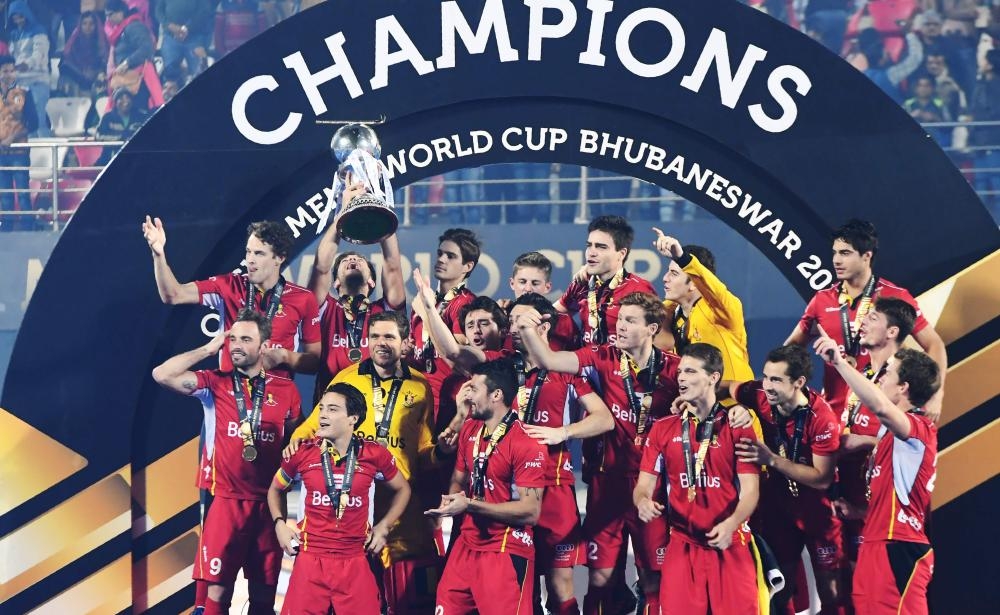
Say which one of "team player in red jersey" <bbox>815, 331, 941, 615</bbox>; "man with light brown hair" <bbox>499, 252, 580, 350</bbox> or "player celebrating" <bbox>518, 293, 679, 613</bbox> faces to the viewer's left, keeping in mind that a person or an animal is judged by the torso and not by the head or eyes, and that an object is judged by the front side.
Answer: the team player in red jersey

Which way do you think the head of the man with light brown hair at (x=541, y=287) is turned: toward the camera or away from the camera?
toward the camera

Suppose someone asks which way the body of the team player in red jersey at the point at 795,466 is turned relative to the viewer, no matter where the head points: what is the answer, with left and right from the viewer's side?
facing the viewer and to the left of the viewer

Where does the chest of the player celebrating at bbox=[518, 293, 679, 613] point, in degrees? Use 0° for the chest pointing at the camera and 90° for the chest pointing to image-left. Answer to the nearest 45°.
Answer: approximately 0°

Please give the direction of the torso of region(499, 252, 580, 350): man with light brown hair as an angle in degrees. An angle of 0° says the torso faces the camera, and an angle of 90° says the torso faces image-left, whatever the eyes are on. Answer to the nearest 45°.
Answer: approximately 0°

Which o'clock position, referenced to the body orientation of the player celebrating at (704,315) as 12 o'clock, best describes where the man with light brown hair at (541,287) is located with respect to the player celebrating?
The man with light brown hair is roughly at 1 o'clock from the player celebrating.

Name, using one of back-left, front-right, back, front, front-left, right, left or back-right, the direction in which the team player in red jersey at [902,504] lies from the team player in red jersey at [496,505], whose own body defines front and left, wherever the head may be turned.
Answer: back-left

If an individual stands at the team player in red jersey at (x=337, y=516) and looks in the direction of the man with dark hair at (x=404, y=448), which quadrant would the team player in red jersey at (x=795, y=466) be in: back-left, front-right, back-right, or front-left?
front-right

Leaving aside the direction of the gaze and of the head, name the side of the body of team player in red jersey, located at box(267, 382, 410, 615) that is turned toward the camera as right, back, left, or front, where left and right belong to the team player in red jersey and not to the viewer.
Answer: front

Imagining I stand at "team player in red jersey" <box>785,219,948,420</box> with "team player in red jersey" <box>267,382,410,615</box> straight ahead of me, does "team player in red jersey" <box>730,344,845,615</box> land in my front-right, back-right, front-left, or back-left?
front-left

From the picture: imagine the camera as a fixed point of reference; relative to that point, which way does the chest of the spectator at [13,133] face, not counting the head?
toward the camera

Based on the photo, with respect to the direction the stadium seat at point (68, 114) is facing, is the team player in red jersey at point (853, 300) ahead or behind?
ahead

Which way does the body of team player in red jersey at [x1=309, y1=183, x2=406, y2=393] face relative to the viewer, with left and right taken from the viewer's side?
facing the viewer

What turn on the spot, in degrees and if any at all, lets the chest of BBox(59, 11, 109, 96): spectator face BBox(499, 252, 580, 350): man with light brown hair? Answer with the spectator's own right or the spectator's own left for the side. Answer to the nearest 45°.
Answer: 0° — they already face them

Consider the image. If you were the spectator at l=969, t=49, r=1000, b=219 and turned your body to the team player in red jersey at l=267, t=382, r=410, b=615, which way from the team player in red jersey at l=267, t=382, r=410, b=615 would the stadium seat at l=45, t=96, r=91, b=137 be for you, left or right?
right
